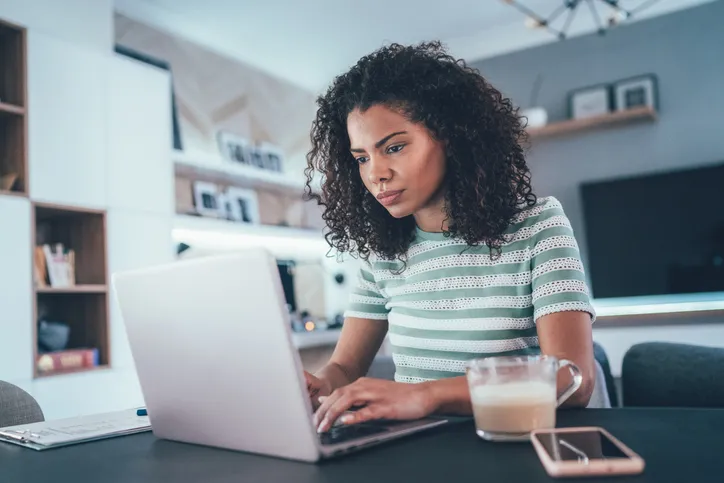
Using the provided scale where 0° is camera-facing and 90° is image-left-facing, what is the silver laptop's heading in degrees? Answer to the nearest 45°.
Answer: approximately 225°

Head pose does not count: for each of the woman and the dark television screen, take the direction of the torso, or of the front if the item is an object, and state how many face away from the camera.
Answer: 0

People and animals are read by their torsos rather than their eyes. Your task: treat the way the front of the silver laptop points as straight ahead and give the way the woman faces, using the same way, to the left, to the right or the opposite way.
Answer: the opposite way

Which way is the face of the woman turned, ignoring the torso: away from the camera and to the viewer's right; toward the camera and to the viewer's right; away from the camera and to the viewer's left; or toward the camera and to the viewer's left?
toward the camera and to the viewer's left

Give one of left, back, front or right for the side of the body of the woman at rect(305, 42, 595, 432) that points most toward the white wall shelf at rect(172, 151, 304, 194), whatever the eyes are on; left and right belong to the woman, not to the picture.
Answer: right

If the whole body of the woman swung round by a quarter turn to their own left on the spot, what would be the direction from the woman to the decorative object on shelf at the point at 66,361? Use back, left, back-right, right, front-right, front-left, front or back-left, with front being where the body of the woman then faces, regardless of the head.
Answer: back

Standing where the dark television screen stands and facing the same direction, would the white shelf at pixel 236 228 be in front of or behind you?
in front

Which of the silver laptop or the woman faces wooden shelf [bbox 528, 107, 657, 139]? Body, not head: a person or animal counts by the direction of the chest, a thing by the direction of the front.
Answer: the silver laptop

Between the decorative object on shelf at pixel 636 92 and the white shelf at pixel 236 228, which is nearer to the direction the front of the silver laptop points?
the decorative object on shelf

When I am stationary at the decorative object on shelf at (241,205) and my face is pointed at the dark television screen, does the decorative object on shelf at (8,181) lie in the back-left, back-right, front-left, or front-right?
back-right

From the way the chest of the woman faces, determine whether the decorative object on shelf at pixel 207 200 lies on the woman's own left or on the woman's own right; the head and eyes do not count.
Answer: on the woman's own right

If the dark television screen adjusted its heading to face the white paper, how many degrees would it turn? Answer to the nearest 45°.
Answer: approximately 45° to its left

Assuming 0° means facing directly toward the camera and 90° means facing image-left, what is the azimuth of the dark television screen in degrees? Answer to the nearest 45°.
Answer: approximately 45°

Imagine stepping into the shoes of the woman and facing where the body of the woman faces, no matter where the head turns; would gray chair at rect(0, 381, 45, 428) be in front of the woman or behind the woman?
in front

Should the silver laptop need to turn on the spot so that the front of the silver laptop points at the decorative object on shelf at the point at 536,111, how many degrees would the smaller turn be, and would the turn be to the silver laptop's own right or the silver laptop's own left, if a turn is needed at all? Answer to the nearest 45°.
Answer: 0° — it already faces it

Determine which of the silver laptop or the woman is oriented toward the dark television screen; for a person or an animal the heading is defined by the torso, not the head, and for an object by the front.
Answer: the silver laptop
